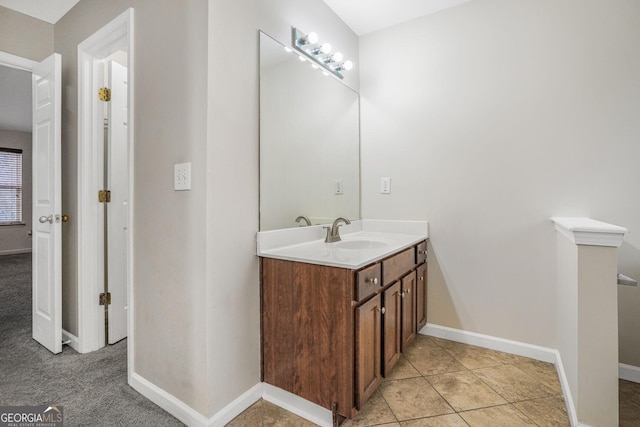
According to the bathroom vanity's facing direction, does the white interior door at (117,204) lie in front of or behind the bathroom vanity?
behind

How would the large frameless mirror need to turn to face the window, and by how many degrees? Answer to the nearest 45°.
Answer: approximately 180°

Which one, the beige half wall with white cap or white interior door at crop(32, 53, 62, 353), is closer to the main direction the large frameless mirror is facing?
the beige half wall with white cap

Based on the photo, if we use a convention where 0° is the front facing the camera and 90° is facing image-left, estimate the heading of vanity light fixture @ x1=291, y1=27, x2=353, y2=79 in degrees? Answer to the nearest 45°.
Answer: approximately 315°

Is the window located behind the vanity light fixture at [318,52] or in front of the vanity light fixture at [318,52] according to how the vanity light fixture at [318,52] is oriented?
behind

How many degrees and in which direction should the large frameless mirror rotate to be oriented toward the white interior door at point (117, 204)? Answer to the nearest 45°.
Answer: approximately 135° to its right

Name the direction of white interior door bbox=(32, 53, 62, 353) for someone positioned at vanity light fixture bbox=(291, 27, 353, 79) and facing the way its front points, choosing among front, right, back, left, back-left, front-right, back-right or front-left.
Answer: back-right

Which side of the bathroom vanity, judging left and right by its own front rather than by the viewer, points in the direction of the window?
back
